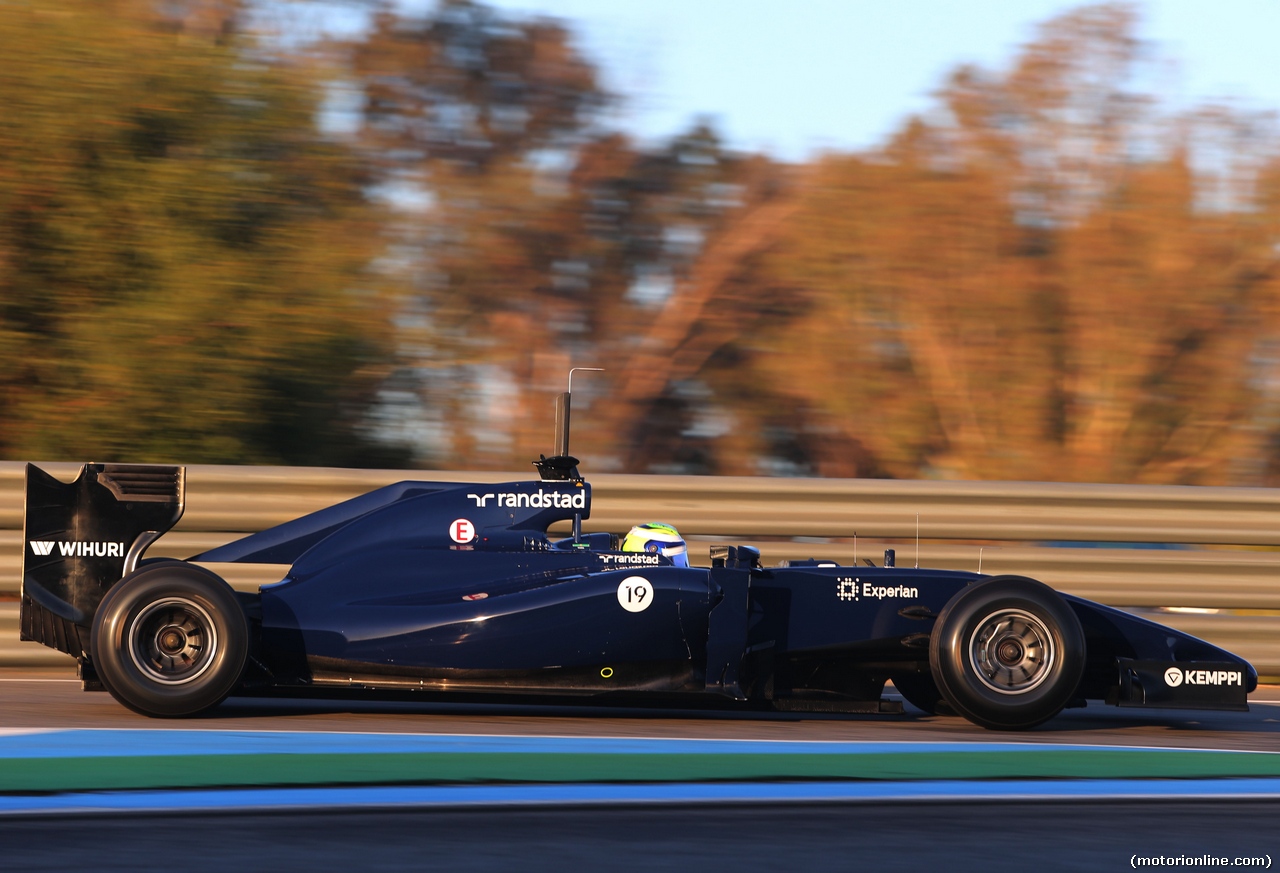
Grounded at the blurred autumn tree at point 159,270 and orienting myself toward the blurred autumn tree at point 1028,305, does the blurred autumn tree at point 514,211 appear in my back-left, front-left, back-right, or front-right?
front-left

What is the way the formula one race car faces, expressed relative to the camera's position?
facing to the right of the viewer

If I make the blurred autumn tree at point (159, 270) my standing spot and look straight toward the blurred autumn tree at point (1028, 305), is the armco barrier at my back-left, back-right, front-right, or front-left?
front-right

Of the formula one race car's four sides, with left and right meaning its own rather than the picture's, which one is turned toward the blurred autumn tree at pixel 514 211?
left

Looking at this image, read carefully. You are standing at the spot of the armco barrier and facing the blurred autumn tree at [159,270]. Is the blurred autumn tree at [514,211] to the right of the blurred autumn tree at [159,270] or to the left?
right

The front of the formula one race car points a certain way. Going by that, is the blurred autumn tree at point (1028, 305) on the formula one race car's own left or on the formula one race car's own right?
on the formula one race car's own left

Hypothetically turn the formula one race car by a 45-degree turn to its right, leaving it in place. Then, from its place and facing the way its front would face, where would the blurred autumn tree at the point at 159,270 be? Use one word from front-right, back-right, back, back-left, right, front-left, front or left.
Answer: back
